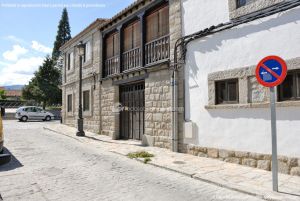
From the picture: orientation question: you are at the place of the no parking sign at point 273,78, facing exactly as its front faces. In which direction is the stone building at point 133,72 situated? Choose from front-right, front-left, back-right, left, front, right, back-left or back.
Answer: back-right

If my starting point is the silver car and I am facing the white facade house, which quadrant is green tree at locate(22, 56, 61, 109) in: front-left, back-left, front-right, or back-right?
back-left

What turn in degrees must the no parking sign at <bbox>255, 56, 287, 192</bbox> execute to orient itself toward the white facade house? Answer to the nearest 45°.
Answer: approximately 180°

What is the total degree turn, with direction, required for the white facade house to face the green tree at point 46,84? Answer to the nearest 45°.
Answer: approximately 90° to its right

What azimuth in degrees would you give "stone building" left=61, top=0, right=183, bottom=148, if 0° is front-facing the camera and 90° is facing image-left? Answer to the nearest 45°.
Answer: approximately 45°

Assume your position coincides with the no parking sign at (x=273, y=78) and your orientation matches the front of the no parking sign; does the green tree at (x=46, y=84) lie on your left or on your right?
on your right
